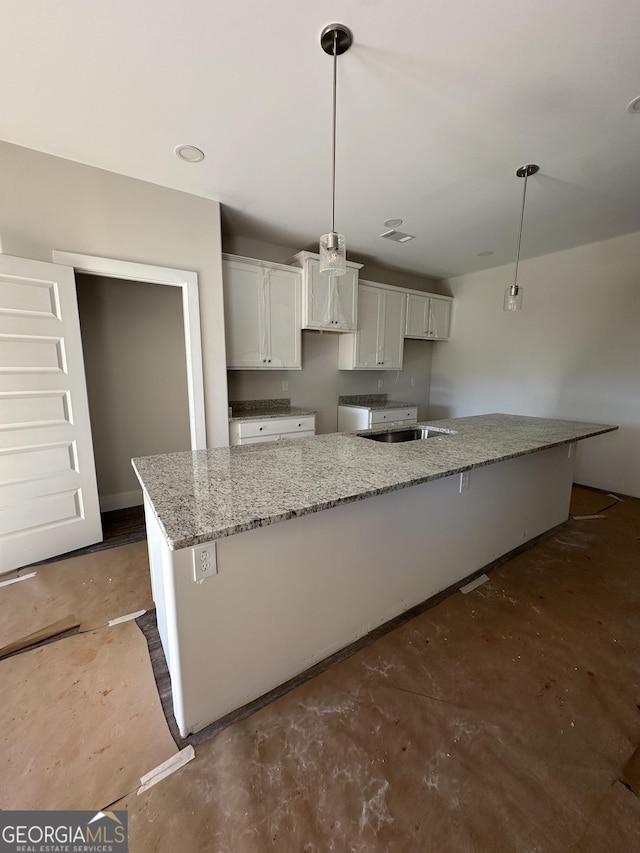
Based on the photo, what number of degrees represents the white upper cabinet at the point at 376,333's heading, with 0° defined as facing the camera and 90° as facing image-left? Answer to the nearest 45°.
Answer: approximately 315°

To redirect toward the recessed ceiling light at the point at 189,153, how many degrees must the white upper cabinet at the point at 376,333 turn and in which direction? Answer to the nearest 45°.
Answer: approximately 90° to its right

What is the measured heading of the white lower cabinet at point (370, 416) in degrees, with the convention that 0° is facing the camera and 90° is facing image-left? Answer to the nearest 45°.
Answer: approximately 315°

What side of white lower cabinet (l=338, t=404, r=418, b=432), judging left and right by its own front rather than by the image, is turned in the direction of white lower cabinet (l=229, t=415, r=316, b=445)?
right

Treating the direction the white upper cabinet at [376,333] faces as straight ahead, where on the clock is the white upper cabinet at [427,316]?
the white upper cabinet at [427,316] is roughly at 9 o'clock from the white upper cabinet at [376,333].

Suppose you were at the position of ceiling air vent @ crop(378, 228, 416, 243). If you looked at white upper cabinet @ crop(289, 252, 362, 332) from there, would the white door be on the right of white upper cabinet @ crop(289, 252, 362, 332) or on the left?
left

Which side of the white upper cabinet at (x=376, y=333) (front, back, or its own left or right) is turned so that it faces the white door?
right

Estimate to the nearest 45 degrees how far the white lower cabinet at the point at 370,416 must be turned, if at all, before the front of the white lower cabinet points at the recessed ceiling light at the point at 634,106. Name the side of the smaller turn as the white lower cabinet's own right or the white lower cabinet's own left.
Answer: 0° — it already faces it
